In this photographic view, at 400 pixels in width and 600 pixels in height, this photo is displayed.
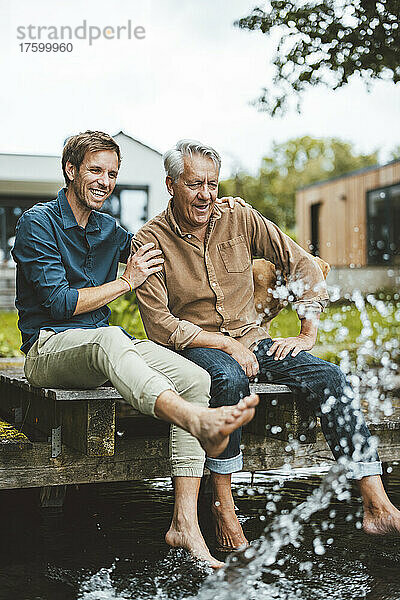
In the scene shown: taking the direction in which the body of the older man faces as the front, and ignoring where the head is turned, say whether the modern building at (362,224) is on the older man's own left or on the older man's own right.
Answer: on the older man's own left

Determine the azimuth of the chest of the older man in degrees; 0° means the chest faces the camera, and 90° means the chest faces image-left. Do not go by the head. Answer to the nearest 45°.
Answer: approximately 315°

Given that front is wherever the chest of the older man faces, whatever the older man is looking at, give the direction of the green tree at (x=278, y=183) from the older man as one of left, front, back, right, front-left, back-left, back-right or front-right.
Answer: back-left
